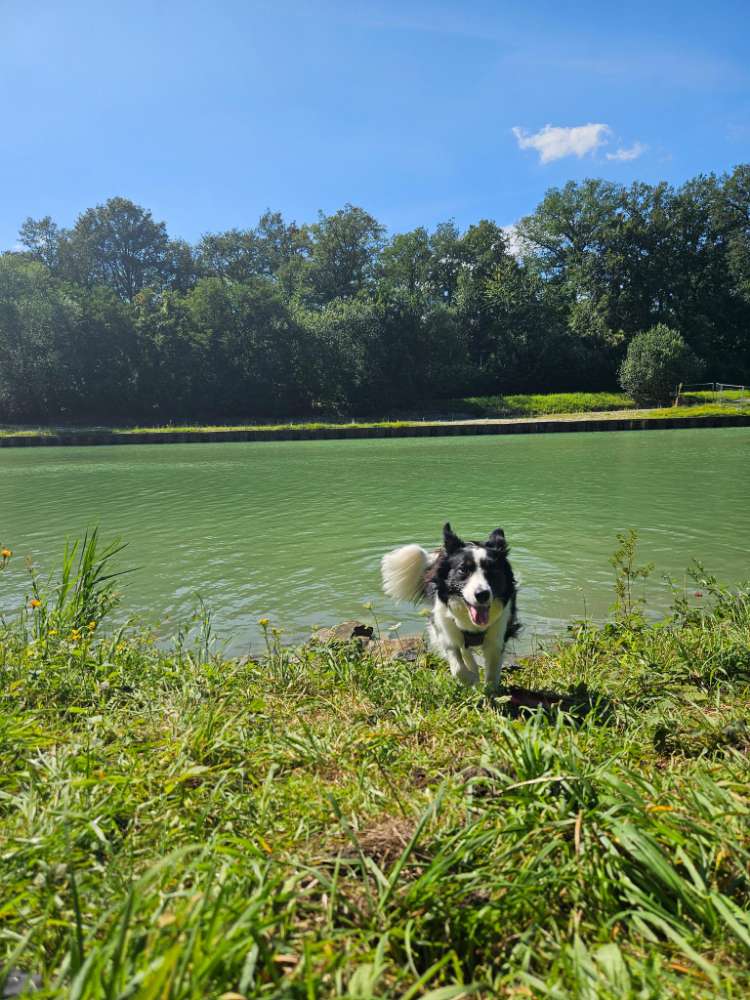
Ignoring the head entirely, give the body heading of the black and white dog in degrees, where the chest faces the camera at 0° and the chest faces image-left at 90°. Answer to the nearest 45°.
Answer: approximately 0°

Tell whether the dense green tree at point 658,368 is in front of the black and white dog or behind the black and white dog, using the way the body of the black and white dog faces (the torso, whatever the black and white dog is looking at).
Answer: behind

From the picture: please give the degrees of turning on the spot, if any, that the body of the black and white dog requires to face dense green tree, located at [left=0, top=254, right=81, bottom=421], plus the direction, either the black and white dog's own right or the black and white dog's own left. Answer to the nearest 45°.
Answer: approximately 135° to the black and white dog's own right
